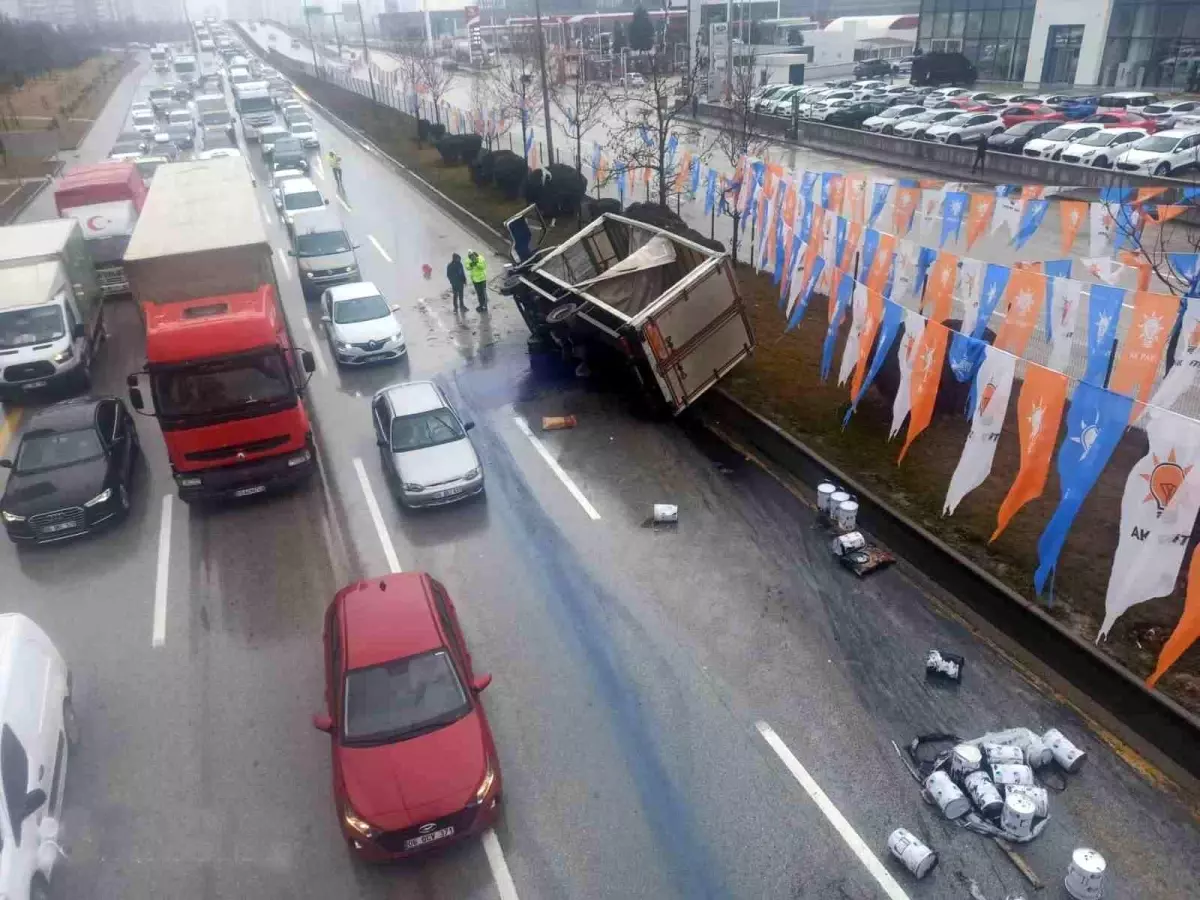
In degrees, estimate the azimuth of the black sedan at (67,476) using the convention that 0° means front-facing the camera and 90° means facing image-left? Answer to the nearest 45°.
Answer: approximately 0°

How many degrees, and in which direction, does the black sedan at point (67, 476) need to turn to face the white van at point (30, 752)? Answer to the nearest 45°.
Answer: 0° — it already faces it

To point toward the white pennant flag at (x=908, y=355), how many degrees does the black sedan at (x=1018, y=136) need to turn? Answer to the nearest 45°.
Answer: approximately 45° to its left

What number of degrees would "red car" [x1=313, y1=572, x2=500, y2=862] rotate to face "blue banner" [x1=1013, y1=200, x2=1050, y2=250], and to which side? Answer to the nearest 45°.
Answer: approximately 135° to its left

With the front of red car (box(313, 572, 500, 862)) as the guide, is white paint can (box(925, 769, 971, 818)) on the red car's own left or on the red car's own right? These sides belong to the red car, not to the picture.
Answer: on the red car's own left

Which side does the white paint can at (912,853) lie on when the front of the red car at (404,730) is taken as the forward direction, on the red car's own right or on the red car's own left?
on the red car's own left

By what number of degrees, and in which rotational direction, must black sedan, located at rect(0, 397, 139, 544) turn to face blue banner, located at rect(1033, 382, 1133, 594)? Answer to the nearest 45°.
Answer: approximately 45° to its left

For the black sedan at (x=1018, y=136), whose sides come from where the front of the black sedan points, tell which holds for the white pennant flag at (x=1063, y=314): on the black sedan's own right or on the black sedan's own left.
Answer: on the black sedan's own left

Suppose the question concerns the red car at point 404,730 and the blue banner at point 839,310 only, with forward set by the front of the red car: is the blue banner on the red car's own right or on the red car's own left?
on the red car's own left

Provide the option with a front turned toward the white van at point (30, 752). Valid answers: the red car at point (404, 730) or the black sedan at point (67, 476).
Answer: the black sedan

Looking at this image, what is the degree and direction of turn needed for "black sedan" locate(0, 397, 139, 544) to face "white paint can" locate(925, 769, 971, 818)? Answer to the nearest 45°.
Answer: approximately 45° to its left

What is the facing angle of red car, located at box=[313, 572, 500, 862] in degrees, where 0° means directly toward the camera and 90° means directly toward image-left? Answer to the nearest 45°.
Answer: approximately 0°

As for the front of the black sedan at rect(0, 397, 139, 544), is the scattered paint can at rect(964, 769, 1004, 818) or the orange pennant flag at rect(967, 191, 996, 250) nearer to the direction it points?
the scattered paint can

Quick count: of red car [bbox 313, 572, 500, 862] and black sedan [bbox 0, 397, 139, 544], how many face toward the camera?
2
